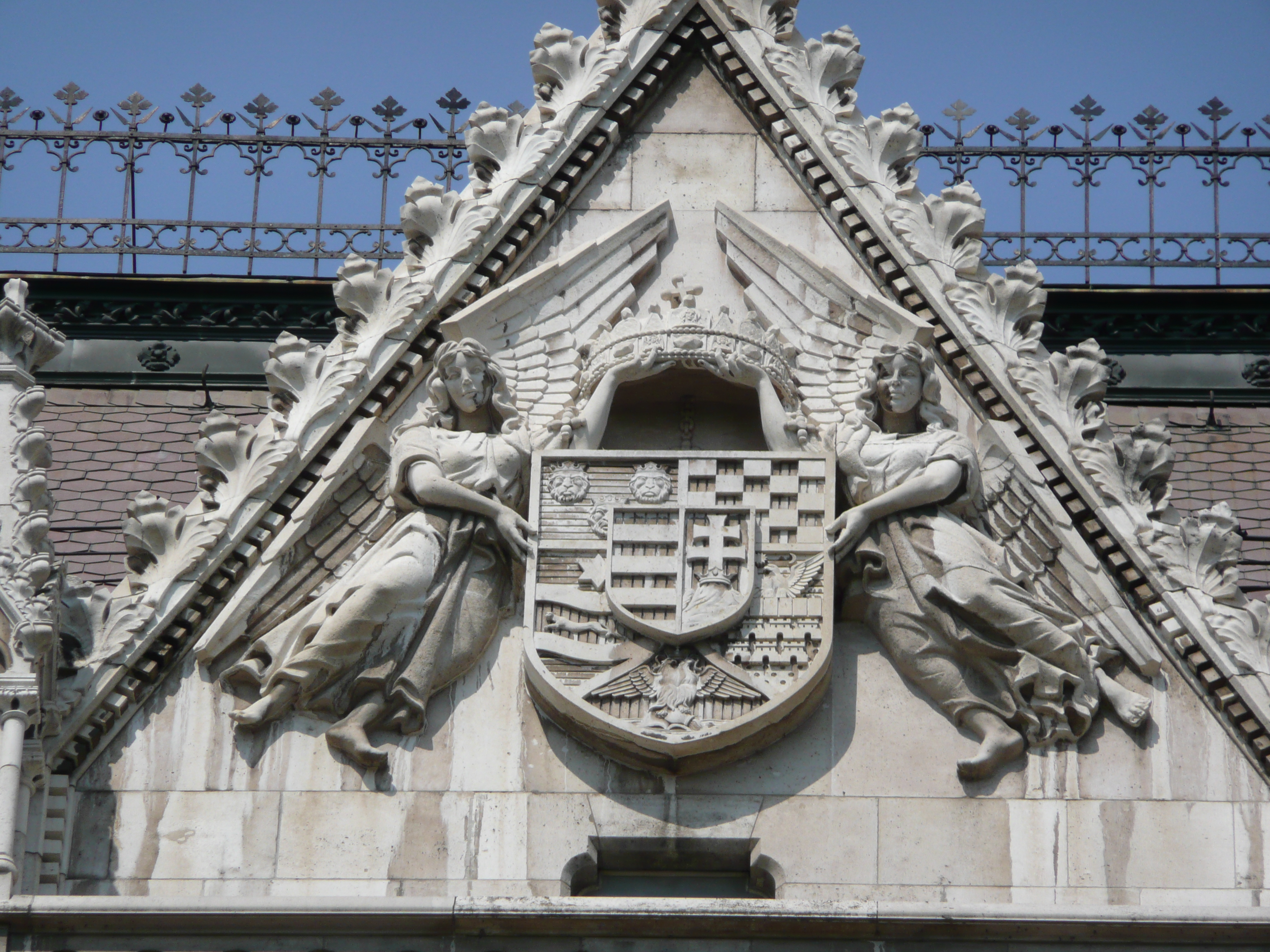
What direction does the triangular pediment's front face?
toward the camera

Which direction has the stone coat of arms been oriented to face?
toward the camera
